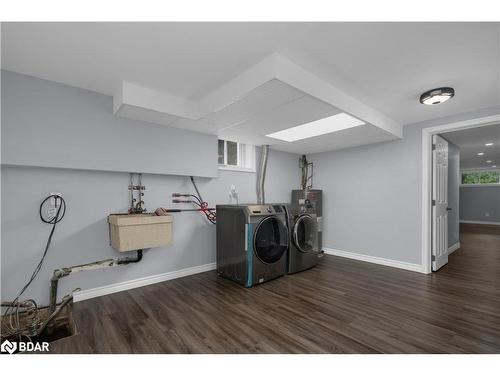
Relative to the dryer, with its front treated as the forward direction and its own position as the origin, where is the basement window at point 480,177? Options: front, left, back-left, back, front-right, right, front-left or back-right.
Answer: left

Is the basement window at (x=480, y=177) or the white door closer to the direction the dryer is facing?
the white door

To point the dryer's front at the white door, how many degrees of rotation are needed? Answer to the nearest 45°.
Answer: approximately 45° to its left

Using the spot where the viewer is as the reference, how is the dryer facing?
facing the viewer and to the right of the viewer
